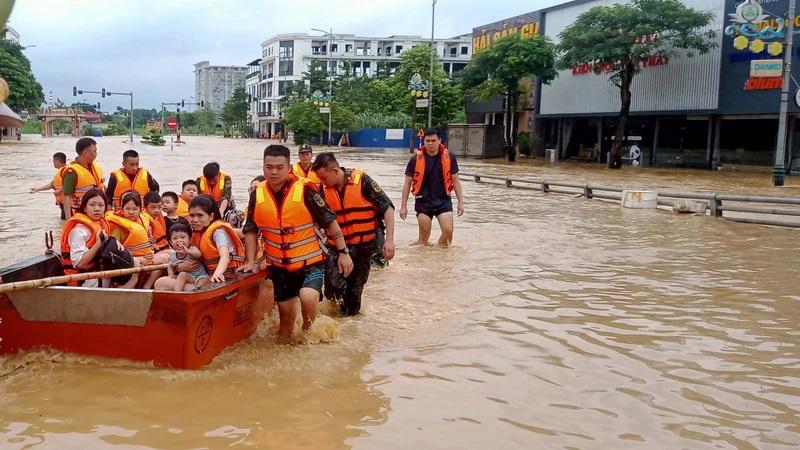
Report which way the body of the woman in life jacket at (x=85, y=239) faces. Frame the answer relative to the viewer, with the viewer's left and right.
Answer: facing the viewer and to the right of the viewer

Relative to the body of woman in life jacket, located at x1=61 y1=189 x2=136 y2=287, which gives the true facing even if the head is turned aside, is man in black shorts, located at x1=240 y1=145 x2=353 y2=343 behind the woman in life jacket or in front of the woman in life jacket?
in front

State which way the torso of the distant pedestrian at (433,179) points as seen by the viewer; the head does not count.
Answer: toward the camera

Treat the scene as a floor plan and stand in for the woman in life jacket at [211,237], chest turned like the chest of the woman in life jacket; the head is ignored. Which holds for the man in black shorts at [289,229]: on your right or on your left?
on your left

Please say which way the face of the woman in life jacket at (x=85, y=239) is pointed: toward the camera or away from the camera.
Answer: toward the camera

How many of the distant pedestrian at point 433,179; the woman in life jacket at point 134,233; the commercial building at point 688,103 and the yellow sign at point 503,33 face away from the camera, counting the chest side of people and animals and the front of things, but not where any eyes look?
0

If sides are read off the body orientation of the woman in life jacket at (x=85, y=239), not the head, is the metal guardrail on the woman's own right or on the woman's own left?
on the woman's own left

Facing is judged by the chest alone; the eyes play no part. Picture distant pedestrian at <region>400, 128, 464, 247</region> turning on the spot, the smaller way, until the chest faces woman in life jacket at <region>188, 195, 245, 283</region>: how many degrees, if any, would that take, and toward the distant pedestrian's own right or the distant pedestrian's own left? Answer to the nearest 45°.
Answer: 0° — they already face them

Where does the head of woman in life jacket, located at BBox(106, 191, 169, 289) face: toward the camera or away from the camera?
toward the camera

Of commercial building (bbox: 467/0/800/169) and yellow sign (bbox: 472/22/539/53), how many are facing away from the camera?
0

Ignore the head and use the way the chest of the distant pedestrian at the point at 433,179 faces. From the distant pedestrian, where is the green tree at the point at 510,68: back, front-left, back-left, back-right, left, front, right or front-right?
back

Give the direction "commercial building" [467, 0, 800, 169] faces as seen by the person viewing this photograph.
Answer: facing the viewer and to the left of the viewer

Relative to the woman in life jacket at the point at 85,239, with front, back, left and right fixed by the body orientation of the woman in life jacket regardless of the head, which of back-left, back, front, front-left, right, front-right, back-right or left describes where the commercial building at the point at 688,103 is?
left
